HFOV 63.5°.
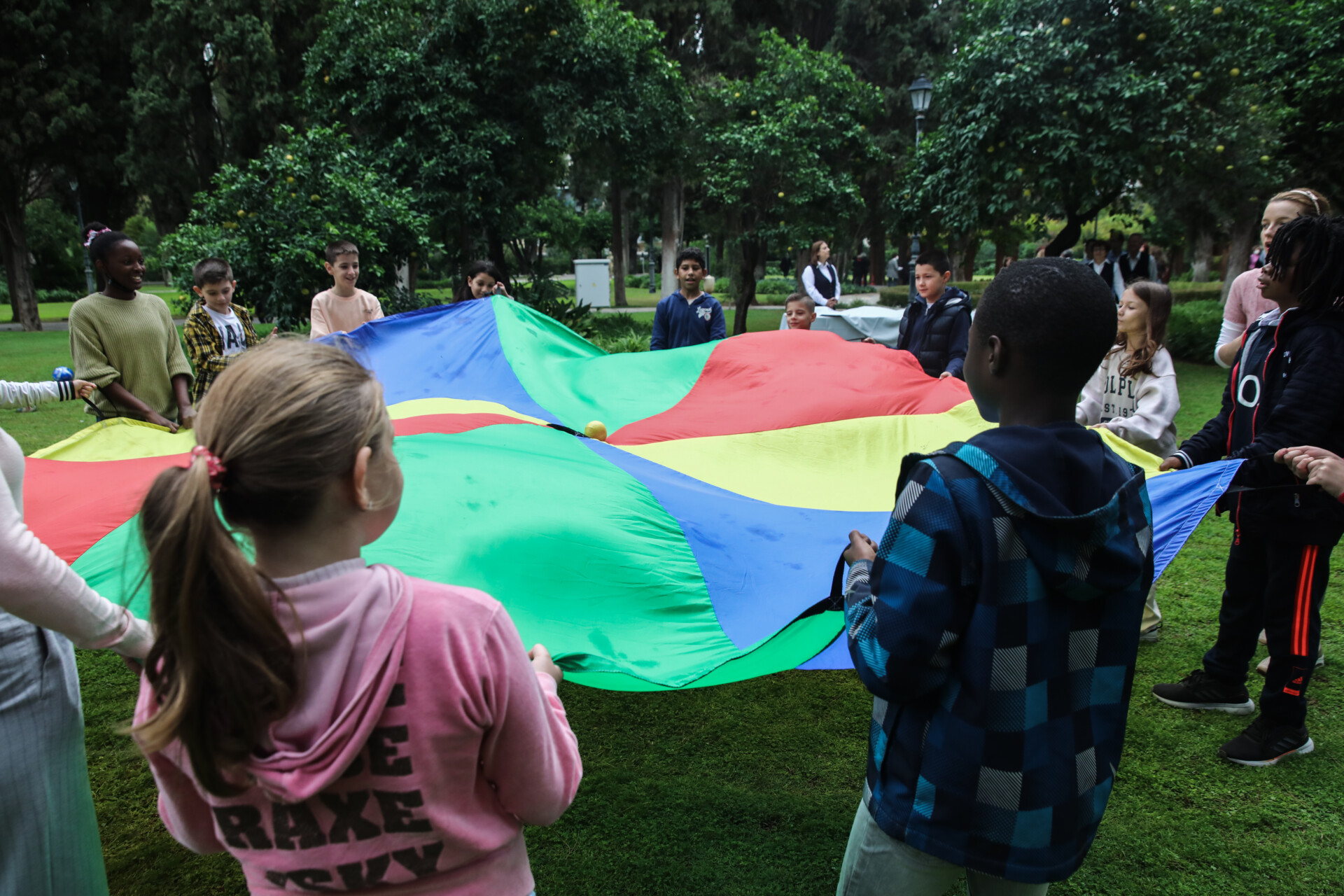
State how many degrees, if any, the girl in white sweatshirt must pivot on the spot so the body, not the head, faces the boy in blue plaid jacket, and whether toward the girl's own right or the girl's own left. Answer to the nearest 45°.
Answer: approximately 45° to the girl's own left

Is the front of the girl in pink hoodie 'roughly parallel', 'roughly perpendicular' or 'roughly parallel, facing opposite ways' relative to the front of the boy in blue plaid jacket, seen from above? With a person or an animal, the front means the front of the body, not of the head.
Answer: roughly parallel

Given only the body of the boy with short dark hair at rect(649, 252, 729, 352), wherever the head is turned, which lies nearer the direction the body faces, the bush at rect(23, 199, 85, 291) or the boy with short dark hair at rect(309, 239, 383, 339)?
the boy with short dark hair

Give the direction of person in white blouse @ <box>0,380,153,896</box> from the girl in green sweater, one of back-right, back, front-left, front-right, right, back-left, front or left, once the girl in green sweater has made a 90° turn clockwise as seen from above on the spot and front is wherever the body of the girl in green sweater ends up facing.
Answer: front-left

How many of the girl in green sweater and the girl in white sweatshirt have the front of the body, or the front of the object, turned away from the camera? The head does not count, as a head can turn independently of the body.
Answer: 0

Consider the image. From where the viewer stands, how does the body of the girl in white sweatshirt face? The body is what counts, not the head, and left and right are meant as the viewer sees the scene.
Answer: facing the viewer and to the left of the viewer

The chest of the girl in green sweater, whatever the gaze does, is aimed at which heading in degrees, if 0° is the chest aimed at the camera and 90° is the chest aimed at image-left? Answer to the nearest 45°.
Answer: approximately 315°

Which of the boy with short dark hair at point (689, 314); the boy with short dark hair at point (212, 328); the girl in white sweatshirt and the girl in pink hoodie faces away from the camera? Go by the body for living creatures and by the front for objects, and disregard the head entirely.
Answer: the girl in pink hoodie

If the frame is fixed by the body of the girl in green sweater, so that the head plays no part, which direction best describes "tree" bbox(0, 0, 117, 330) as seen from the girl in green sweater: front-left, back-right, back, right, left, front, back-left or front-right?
back-left

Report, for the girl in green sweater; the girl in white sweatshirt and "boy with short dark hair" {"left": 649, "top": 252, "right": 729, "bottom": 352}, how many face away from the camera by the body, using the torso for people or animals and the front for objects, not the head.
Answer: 0

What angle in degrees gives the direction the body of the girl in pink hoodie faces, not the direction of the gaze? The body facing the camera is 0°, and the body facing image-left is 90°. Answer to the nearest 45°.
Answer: approximately 180°

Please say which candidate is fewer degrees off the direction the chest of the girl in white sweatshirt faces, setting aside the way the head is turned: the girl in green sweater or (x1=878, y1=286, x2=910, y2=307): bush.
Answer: the girl in green sweater

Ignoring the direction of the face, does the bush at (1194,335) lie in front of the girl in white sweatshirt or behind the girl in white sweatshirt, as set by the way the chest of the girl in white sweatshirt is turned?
behind

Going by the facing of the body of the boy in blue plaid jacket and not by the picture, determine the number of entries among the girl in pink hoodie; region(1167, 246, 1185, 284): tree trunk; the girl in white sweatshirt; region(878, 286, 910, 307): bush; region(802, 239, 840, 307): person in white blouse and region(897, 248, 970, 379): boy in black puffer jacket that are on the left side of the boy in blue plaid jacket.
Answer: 1

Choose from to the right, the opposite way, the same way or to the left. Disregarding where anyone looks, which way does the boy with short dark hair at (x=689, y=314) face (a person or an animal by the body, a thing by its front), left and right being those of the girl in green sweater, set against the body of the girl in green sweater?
to the right

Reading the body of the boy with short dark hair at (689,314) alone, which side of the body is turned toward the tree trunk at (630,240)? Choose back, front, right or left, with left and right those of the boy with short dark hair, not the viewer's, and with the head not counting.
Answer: back

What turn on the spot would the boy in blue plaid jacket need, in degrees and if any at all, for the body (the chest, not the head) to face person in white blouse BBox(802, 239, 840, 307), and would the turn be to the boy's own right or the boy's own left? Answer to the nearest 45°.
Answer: approximately 45° to the boy's own right

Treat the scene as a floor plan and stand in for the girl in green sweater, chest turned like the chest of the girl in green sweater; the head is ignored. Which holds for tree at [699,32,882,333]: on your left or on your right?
on your left

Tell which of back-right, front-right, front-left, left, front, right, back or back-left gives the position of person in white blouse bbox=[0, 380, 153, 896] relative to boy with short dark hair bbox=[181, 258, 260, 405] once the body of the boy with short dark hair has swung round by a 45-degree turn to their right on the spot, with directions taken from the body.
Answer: front
